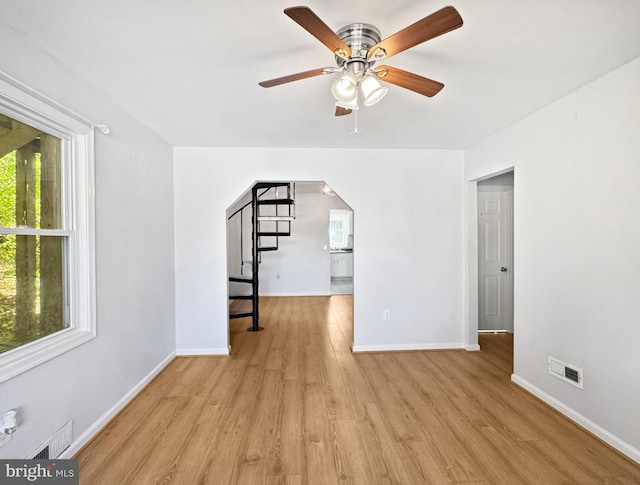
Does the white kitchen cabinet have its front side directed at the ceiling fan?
yes

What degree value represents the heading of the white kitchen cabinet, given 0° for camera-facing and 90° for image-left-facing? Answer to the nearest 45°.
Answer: approximately 0°

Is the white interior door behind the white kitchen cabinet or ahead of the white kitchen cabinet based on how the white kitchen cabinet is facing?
ahead

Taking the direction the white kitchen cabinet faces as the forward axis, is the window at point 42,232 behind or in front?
in front

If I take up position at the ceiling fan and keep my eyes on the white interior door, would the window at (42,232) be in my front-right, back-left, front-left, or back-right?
back-left
